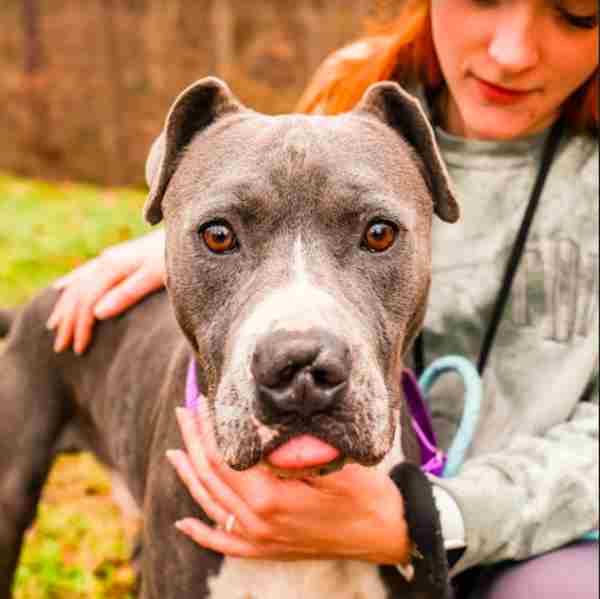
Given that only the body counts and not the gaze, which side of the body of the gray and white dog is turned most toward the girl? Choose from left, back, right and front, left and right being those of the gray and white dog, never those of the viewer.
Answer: left

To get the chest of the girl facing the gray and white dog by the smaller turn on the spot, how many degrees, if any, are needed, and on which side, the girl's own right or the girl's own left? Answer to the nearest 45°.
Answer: approximately 45° to the girl's own right

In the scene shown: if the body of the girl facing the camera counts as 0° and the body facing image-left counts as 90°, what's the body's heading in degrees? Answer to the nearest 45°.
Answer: approximately 0°
